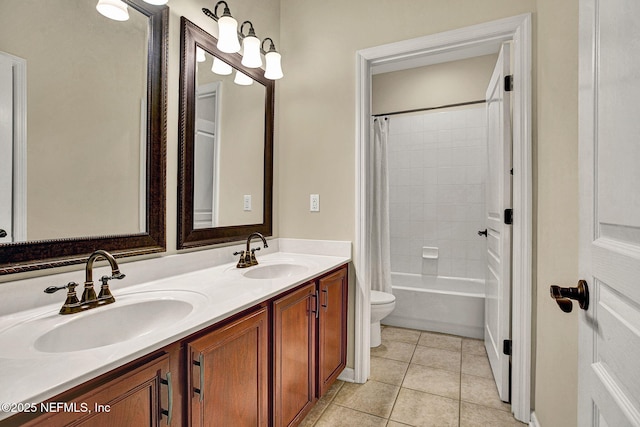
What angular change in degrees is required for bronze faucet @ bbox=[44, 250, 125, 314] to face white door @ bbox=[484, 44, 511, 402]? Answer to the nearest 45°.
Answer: approximately 45° to its left

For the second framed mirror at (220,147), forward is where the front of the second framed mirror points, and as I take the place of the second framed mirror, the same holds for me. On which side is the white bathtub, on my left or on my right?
on my left

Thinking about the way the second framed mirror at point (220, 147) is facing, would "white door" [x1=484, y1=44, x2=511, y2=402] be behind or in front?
in front

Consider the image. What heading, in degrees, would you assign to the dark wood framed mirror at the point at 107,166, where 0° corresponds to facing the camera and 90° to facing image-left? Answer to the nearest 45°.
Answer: approximately 315°

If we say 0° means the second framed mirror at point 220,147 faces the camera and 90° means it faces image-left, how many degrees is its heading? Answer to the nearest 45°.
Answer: approximately 315°

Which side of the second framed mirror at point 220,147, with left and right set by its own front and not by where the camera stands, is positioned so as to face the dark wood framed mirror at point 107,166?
right
